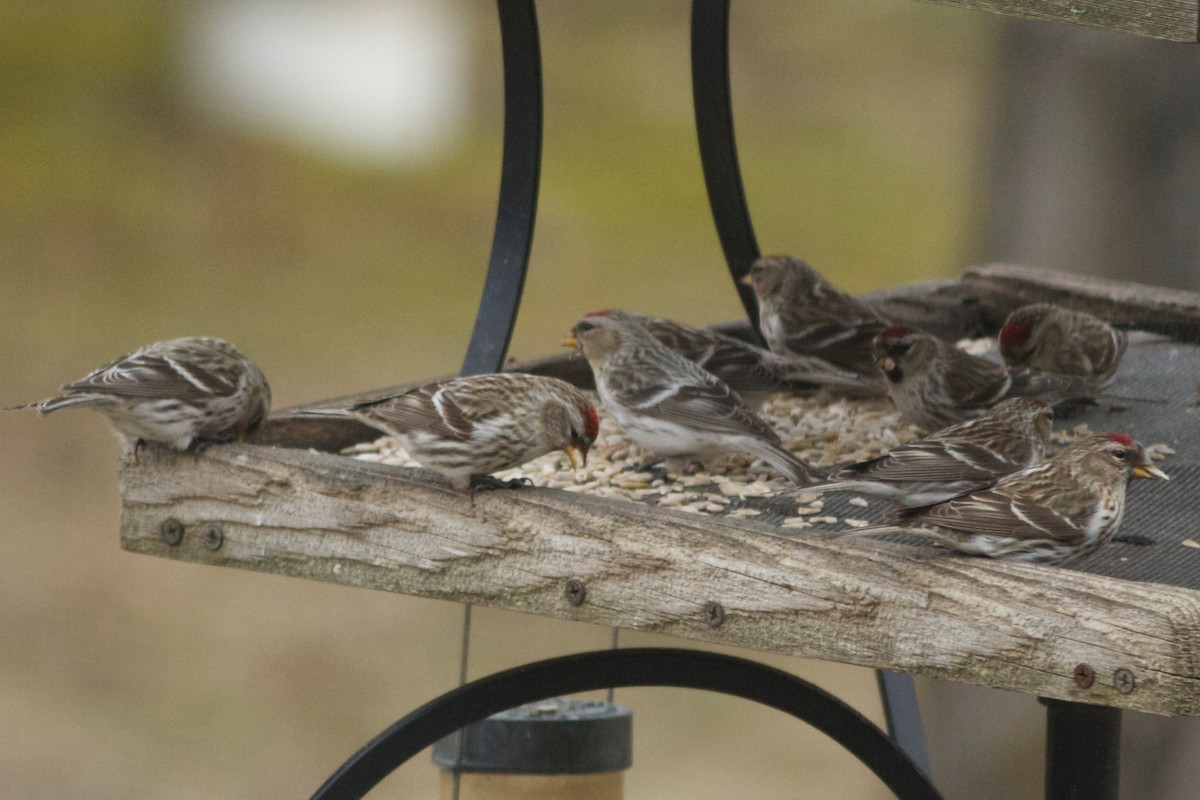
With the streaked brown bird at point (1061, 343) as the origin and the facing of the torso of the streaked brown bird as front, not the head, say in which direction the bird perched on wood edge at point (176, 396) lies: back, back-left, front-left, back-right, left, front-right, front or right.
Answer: front-left

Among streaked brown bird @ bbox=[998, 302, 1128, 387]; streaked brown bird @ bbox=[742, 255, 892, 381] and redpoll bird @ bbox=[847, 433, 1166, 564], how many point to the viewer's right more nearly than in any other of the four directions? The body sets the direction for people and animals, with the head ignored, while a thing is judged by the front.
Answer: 1

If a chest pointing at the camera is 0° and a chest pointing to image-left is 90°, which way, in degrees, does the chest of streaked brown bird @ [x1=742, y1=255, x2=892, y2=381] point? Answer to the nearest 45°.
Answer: approximately 90°

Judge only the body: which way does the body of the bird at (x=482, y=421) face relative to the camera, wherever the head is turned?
to the viewer's right

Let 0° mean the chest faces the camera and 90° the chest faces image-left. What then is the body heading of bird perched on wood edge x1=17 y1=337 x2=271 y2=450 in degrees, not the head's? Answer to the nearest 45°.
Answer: approximately 270°

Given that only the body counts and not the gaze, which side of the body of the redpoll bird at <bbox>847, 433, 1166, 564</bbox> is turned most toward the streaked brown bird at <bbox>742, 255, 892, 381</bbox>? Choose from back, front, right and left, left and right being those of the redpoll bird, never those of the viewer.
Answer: left

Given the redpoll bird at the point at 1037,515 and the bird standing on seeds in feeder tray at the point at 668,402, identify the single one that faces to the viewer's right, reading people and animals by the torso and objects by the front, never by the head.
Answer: the redpoll bird

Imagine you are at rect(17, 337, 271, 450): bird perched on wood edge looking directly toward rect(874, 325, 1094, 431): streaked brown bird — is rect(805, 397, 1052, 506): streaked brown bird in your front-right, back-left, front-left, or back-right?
front-right

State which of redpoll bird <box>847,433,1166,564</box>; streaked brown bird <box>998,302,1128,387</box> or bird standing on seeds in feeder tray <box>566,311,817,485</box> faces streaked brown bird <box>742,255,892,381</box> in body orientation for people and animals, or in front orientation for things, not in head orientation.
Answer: streaked brown bird <box>998,302,1128,387</box>

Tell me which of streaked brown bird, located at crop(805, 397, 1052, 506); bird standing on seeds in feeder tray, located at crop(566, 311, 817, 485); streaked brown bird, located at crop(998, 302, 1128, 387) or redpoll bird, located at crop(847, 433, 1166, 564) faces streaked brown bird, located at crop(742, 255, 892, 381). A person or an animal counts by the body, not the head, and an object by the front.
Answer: streaked brown bird, located at crop(998, 302, 1128, 387)

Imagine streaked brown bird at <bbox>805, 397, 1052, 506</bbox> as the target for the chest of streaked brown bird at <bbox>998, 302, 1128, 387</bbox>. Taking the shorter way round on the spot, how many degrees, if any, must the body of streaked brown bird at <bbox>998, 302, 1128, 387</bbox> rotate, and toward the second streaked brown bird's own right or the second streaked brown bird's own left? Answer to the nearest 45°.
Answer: approximately 90° to the second streaked brown bird's own left

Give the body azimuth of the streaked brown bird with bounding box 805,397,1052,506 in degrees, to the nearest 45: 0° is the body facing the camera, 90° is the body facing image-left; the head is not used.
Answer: approximately 270°

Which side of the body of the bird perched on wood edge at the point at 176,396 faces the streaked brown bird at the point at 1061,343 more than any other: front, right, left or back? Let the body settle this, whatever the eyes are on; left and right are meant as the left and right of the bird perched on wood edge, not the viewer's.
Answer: front

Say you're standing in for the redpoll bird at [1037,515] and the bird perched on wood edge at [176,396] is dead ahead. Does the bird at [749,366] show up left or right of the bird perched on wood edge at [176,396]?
right

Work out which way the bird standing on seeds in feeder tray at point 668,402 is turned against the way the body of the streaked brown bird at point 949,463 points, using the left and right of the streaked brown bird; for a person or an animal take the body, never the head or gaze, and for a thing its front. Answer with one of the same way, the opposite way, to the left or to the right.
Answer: the opposite way
